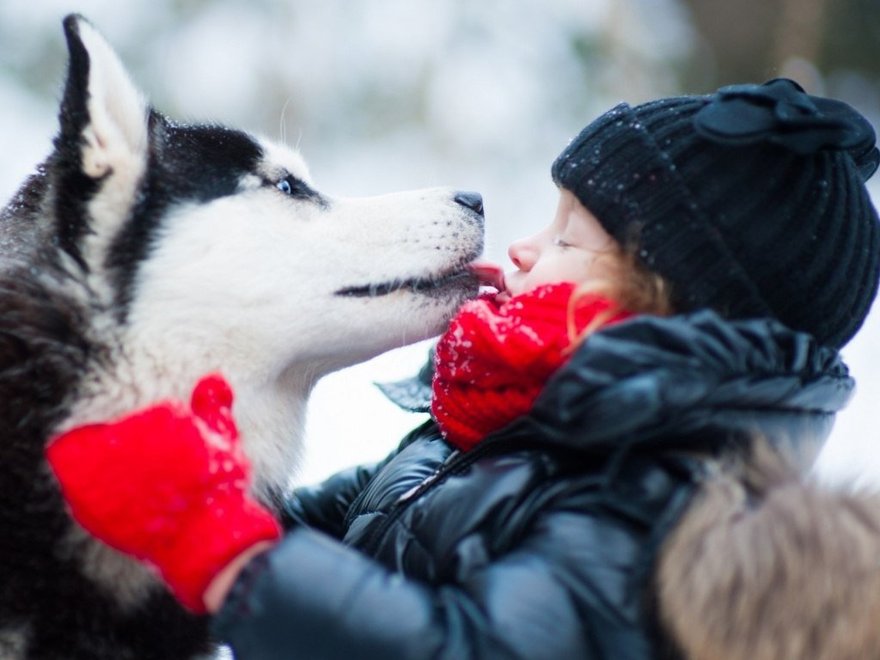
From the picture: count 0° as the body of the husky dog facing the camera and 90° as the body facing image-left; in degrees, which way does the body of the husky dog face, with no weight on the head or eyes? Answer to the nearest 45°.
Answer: approximately 270°

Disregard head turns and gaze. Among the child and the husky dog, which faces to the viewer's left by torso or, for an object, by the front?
the child

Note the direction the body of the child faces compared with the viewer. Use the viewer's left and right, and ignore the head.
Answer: facing to the left of the viewer

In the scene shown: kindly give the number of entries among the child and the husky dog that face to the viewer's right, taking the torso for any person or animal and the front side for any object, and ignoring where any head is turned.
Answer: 1

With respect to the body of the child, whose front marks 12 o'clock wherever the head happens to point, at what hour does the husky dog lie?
The husky dog is roughly at 1 o'clock from the child.

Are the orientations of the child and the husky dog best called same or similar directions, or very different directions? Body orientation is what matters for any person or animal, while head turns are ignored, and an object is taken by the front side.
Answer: very different directions

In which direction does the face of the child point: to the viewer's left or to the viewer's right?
to the viewer's left
